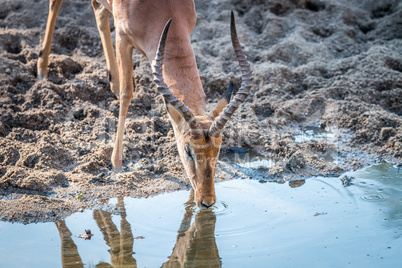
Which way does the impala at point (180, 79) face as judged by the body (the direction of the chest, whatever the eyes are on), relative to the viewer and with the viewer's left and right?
facing the viewer and to the right of the viewer
